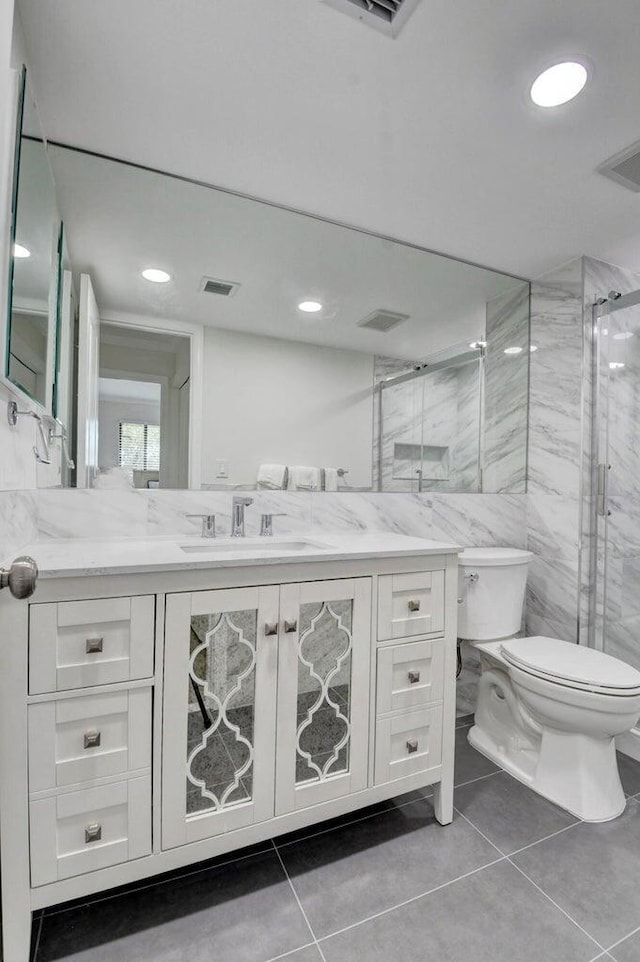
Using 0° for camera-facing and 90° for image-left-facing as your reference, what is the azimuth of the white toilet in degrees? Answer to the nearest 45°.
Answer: approximately 315°

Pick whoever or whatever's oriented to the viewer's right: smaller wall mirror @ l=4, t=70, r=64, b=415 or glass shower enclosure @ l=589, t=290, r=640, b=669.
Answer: the smaller wall mirror

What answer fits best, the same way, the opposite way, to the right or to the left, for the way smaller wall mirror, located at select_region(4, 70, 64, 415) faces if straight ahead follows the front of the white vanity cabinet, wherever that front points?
to the left

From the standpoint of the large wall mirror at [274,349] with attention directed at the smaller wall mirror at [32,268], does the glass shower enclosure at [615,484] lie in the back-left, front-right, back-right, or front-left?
back-left

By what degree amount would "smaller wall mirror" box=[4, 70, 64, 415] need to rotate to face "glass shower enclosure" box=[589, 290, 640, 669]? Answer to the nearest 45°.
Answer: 0° — it already faces it

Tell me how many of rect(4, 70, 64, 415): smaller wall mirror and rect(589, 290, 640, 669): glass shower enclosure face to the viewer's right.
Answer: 1

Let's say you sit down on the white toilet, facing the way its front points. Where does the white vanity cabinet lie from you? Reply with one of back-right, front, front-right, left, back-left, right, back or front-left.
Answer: right

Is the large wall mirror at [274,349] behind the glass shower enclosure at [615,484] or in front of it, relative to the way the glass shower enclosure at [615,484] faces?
in front

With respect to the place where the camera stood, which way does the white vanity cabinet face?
facing the viewer and to the right of the viewer

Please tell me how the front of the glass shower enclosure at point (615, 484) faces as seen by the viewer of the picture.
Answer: facing the viewer and to the left of the viewer

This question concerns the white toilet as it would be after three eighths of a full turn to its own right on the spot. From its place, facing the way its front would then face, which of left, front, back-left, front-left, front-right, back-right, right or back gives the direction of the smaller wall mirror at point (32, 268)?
front-left

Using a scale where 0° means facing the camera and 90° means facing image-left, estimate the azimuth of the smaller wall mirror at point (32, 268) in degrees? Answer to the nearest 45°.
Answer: approximately 270°

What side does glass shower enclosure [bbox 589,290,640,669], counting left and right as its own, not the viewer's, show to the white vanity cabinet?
front

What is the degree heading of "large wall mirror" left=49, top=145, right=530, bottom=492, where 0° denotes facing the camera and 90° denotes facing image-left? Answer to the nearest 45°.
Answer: approximately 315°
